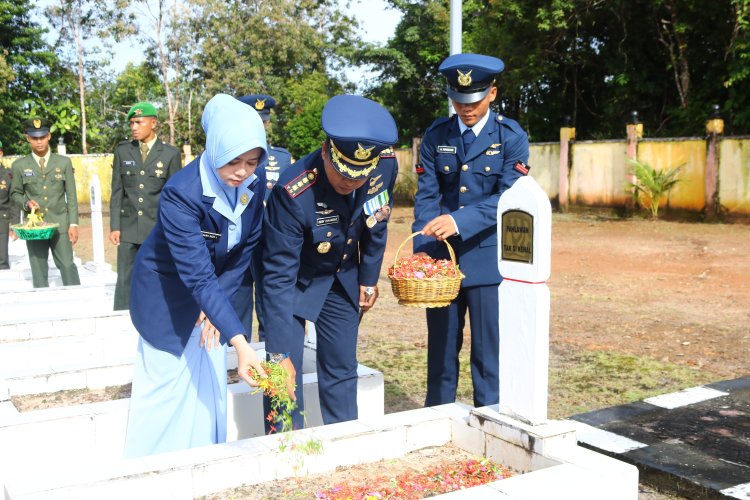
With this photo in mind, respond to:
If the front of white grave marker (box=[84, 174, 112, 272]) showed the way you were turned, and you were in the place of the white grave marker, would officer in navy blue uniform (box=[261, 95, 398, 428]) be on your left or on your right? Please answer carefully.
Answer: on your left

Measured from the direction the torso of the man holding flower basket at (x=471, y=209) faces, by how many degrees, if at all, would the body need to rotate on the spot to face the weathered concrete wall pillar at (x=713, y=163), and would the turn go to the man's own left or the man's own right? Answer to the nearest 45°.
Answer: approximately 180°

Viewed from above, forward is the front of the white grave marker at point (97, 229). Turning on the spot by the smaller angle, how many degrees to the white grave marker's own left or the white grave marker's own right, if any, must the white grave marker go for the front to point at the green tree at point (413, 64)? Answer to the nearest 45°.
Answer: approximately 180°

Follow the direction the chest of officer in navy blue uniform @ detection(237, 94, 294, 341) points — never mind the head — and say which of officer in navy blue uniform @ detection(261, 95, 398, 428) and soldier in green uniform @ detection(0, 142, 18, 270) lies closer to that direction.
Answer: the officer in navy blue uniform

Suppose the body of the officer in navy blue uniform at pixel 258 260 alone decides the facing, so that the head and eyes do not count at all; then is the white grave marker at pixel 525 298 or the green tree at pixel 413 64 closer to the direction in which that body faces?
the white grave marker

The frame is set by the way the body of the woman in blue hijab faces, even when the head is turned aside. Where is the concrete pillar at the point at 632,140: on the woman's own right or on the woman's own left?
on the woman's own left

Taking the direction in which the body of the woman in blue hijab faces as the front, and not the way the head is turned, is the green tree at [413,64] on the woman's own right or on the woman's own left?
on the woman's own left

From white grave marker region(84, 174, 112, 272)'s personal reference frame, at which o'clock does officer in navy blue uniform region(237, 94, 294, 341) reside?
The officer in navy blue uniform is roughly at 10 o'clock from the white grave marker.

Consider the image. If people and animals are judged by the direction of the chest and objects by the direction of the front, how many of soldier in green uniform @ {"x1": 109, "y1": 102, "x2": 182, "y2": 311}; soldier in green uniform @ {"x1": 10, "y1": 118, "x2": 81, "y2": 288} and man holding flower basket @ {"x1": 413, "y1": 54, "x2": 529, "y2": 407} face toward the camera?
3

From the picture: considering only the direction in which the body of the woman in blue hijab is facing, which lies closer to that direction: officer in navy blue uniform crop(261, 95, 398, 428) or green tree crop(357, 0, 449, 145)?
the officer in navy blue uniform

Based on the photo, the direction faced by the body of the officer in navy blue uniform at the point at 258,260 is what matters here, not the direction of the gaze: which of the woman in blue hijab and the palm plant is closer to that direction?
the woman in blue hijab

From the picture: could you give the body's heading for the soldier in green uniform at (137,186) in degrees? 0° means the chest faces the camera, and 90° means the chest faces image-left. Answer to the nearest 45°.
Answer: approximately 0°
